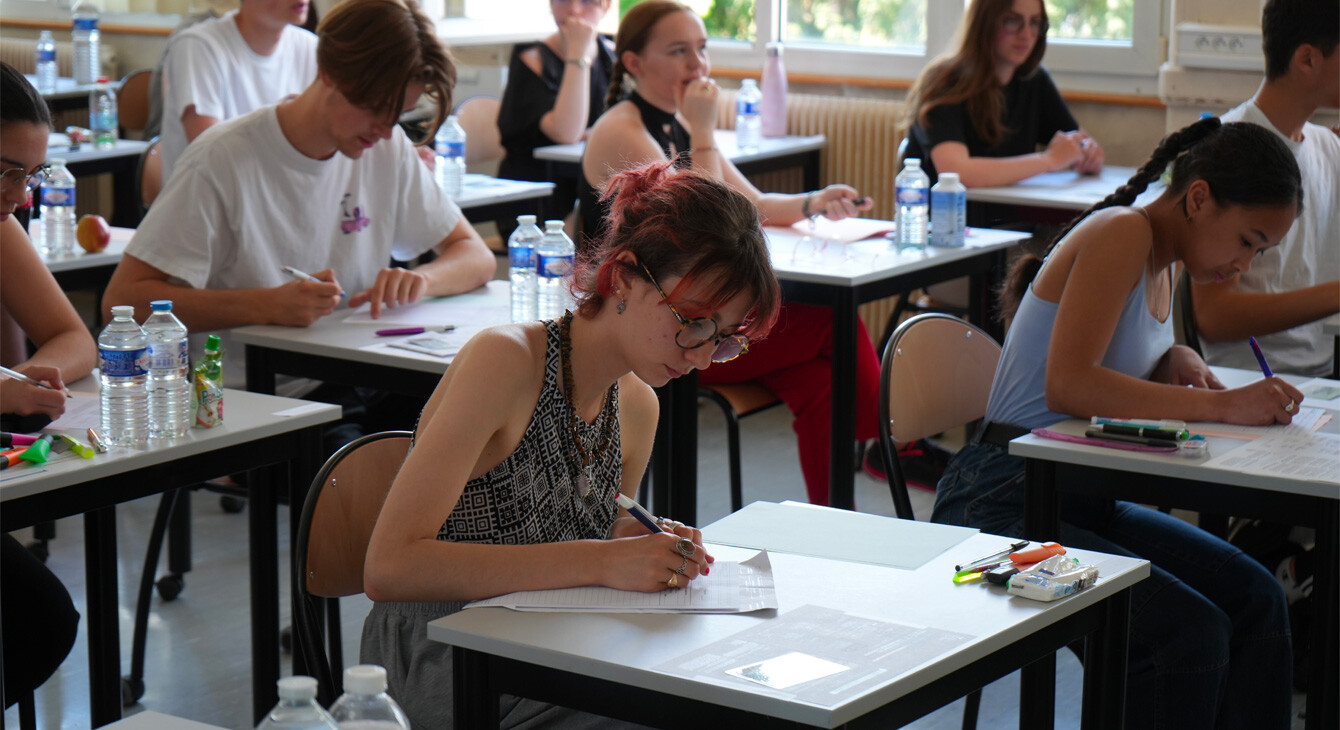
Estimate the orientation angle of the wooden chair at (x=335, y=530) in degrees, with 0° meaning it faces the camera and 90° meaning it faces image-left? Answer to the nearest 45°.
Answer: approximately 315°

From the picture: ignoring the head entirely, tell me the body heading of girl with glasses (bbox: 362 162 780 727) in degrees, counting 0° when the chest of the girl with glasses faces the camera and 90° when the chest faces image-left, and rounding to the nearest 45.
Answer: approximately 315°

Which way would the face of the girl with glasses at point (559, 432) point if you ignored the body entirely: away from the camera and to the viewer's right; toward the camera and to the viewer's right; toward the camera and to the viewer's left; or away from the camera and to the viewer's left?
toward the camera and to the viewer's right

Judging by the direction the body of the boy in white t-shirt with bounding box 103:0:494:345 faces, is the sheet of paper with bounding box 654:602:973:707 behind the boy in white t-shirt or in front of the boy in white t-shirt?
in front

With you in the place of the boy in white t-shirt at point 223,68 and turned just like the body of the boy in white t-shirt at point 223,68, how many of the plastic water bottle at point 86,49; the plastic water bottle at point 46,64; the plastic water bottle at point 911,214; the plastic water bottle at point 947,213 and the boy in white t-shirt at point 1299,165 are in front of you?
3

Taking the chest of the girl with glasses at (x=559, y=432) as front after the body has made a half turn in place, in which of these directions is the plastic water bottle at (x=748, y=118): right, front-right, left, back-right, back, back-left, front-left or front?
front-right

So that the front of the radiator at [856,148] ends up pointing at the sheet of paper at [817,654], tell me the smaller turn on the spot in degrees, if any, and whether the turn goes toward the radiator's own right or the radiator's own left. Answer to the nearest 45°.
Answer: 0° — it already faces it

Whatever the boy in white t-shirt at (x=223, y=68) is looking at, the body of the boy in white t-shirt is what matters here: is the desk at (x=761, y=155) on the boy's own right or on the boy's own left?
on the boy's own left

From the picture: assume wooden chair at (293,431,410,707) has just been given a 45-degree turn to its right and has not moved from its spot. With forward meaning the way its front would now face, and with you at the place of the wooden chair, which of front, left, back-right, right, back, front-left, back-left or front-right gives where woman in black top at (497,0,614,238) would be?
back
